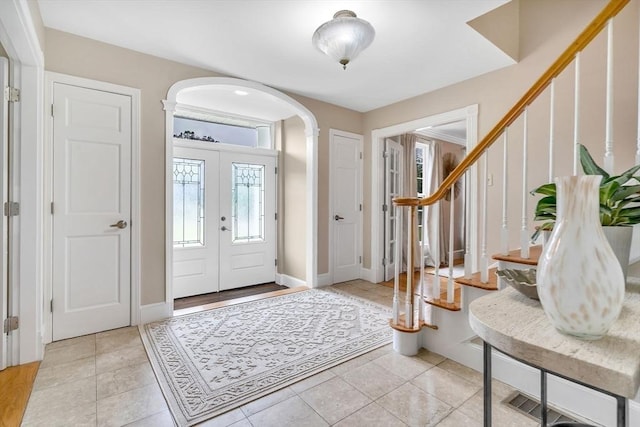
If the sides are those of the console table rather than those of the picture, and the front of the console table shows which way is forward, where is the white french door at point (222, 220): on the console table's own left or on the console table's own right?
on the console table's own right

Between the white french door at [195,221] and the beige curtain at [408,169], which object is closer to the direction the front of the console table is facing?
the white french door

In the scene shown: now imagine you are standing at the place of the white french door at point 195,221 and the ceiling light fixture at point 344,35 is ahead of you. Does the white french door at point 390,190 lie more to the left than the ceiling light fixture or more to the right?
left

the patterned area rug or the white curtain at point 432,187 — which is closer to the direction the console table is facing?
the patterned area rug

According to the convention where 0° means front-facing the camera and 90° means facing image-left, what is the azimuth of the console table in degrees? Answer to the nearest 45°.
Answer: approximately 45°

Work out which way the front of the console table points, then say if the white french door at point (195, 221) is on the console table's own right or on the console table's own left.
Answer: on the console table's own right

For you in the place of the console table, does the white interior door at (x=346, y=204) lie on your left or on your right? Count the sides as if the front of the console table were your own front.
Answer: on your right
